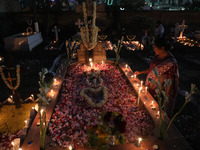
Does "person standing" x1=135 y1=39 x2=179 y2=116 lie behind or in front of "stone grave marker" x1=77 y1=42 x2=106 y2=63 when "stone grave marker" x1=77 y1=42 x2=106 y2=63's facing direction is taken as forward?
in front

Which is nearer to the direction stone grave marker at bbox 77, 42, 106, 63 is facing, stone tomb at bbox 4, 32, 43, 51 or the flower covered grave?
the flower covered grave

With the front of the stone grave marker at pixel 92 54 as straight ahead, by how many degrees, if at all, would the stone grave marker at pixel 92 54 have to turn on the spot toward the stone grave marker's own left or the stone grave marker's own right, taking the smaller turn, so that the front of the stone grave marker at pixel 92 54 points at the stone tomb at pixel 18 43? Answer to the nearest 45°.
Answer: approximately 135° to the stone grave marker's own right

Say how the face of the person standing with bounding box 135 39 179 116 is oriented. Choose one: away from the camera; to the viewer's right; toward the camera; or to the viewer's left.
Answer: to the viewer's left

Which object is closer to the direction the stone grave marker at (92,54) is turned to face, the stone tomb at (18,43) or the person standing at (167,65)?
the person standing

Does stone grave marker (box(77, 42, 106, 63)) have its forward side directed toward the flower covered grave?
yes

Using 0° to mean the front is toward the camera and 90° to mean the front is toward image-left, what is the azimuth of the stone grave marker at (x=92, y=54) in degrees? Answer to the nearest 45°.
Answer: approximately 0°
